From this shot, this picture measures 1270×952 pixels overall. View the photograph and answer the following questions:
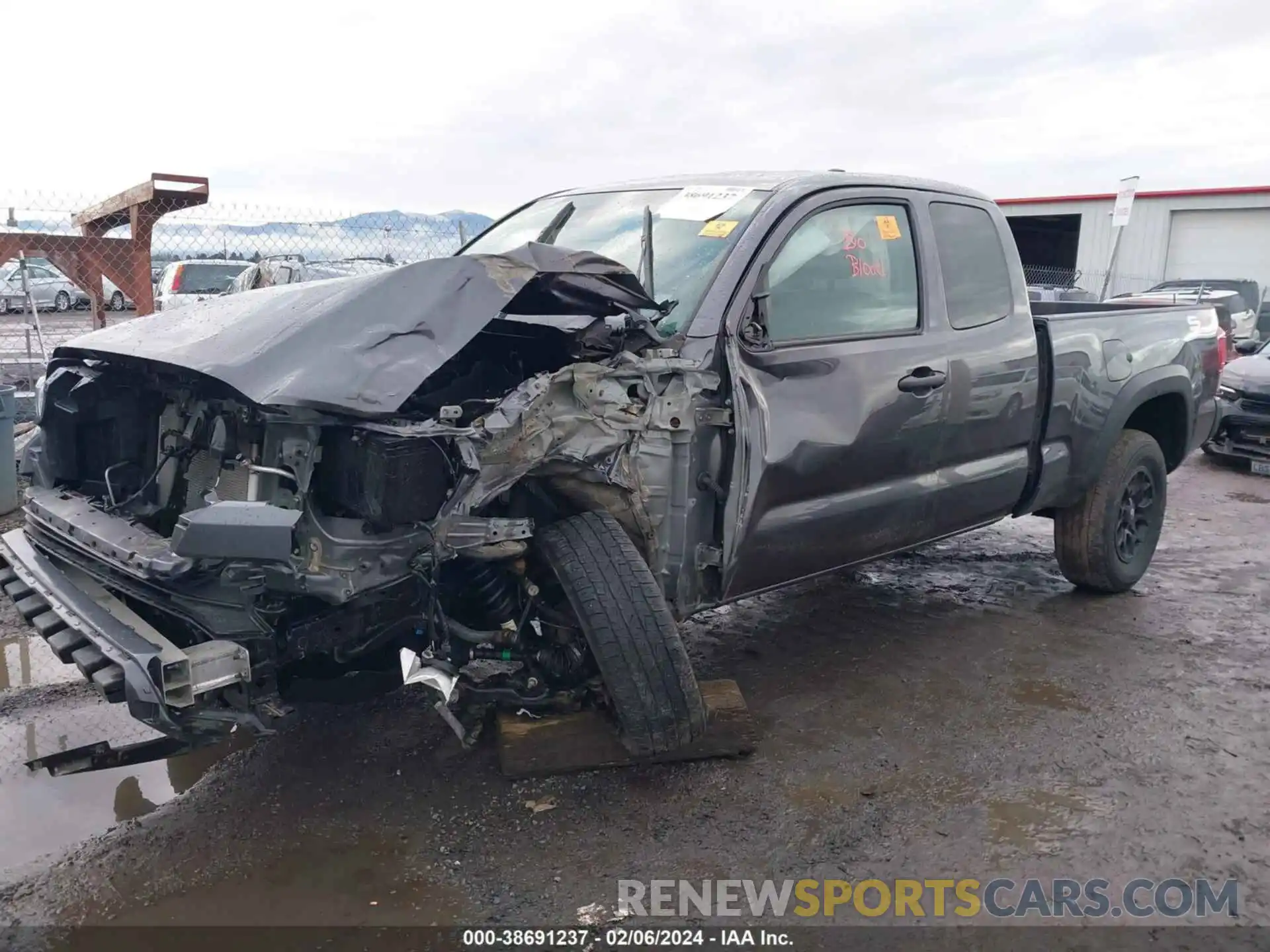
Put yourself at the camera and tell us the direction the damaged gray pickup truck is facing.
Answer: facing the viewer and to the left of the viewer

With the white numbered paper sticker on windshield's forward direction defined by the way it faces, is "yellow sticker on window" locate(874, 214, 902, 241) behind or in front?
behind

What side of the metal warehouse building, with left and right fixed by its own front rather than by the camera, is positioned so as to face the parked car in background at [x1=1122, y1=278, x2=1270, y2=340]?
front

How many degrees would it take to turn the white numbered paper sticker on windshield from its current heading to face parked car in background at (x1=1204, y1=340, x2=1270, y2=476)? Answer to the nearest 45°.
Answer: approximately 180°

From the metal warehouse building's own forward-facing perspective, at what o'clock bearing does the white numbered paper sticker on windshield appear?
The white numbered paper sticker on windshield is roughly at 12 o'clock from the metal warehouse building.

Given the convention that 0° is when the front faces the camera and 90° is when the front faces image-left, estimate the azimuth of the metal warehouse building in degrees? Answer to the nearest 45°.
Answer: approximately 0°

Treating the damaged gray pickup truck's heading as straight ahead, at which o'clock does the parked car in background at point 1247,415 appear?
The parked car in background is roughly at 6 o'clock from the damaged gray pickup truck.

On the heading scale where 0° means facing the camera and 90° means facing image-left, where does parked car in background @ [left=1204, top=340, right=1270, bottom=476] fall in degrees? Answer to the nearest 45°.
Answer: approximately 45°

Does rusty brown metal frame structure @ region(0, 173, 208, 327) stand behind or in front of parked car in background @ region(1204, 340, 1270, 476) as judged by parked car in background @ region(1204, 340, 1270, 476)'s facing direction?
in front

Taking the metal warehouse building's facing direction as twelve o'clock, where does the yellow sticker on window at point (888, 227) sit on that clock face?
The yellow sticker on window is roughly at 12 o'clock from the metal warehouse building.

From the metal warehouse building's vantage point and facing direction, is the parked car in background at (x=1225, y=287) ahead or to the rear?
ahead

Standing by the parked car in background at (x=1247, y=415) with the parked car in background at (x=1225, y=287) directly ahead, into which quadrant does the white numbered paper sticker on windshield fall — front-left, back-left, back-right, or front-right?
back-left
